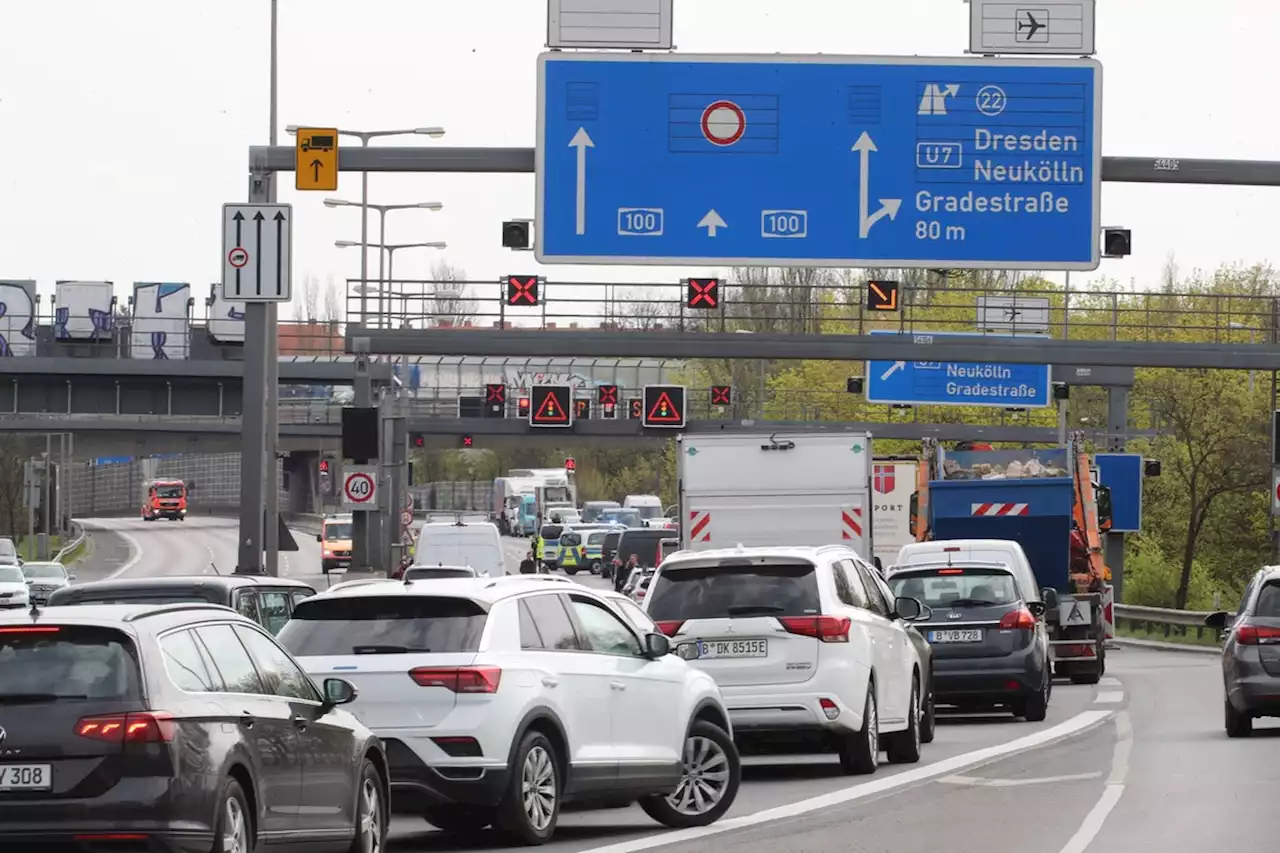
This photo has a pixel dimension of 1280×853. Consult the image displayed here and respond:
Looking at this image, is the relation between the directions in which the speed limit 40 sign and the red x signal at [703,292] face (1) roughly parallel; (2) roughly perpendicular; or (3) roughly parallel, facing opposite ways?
roughly parallel

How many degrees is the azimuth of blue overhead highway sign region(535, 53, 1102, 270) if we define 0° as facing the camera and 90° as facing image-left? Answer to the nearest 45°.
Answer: approximately 0°

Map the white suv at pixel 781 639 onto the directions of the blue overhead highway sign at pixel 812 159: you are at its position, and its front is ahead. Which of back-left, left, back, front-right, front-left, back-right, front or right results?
front

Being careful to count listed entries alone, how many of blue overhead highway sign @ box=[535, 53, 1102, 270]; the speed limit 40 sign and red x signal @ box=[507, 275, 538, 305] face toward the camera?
3

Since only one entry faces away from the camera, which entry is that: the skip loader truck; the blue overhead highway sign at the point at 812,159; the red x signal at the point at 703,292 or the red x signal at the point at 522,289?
the skip loader truck

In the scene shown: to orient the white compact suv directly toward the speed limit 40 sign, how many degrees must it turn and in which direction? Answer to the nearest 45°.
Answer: approximately 45° to its left

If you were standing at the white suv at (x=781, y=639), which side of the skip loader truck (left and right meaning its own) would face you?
back

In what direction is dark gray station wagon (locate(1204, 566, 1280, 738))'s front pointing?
away from the camera

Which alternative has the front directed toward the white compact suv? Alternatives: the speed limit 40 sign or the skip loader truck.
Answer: the speed limit 40 sign

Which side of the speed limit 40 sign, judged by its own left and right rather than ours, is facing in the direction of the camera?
front

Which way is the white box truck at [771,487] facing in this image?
away from the camera

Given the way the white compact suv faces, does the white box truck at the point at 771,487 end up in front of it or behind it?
in front

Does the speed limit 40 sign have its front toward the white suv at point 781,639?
yes

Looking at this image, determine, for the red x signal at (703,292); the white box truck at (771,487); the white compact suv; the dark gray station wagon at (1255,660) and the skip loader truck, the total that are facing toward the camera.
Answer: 1

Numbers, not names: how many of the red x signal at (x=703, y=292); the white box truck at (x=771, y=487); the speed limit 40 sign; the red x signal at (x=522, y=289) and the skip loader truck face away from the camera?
2

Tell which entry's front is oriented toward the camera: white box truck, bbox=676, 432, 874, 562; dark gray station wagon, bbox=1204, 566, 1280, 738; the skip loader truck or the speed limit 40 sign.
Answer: the speed limit 40 sign

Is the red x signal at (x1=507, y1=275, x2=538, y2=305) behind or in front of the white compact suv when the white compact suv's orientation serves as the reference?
in front

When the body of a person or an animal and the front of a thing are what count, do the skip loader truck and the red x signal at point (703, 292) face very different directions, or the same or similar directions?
very different directions

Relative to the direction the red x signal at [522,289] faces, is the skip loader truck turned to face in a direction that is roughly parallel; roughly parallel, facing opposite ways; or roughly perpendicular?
roughly parallel, facing opposite ways
